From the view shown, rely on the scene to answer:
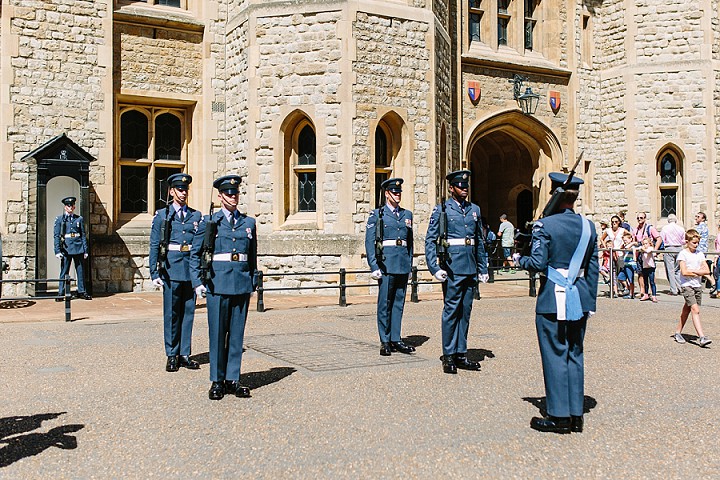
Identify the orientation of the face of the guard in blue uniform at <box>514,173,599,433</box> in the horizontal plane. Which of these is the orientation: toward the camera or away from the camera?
away from the camera

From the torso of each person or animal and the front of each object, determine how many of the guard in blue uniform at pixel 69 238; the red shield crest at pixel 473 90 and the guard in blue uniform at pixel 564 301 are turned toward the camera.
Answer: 2

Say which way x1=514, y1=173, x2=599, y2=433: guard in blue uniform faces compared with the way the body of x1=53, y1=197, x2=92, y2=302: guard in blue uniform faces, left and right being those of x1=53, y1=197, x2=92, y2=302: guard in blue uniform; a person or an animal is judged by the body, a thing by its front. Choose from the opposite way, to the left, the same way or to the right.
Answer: the opposite way

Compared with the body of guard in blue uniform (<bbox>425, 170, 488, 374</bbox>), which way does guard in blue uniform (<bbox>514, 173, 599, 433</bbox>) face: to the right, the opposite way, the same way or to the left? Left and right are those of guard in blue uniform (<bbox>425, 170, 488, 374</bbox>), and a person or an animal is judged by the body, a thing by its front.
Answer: the opposite way

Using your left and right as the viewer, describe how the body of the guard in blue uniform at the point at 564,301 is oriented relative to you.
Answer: facing away from the viewer and to the left of the viewer

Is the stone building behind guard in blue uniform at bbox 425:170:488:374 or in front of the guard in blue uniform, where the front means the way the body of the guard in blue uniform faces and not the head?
behind

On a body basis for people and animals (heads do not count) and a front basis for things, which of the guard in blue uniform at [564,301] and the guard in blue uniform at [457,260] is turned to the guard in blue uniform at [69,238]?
the guard in blue uniform at [564,301]

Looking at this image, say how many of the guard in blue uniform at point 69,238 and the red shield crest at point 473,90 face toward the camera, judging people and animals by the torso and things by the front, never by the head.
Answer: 2

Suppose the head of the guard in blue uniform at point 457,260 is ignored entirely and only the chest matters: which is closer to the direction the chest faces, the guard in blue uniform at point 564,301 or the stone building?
the guard in blue uniform

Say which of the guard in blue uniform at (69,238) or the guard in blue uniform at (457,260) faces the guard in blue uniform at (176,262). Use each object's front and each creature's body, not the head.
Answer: the guard in blue uniform at (69,238)
